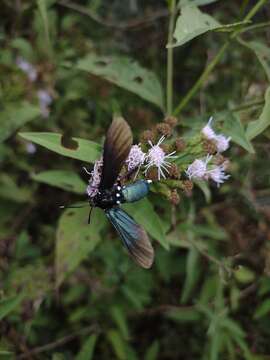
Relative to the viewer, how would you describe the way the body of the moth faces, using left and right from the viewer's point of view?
facing to the left of the viewer

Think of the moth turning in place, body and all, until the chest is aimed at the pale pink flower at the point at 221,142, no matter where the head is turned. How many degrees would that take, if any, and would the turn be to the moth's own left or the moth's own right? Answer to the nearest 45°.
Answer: approximately 135° to the moth's own right
